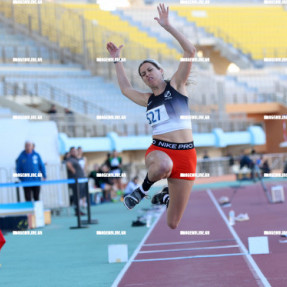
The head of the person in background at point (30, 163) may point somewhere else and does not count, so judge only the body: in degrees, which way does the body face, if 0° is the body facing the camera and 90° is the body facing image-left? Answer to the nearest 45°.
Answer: approximately 0°

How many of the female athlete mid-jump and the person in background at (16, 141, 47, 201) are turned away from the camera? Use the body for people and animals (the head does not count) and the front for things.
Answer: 0

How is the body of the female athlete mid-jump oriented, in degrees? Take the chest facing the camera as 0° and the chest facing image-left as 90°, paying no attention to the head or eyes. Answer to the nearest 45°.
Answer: approximately 45°

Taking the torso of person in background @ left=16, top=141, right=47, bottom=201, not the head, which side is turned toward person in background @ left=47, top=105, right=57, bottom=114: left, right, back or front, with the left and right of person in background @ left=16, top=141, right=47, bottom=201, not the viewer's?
back

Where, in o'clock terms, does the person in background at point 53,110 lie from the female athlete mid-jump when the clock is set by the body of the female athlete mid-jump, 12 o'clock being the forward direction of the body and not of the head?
The person in background is roughly at 4 o'clock from the female athlete mid-jump.

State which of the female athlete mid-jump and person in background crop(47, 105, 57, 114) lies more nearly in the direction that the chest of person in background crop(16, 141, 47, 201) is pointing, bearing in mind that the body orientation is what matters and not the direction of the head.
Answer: the female athlete mid-jump

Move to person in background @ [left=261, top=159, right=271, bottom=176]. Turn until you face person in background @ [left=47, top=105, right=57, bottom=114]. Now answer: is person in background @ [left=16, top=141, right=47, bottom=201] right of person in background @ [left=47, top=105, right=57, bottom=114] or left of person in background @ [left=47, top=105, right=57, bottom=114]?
left
